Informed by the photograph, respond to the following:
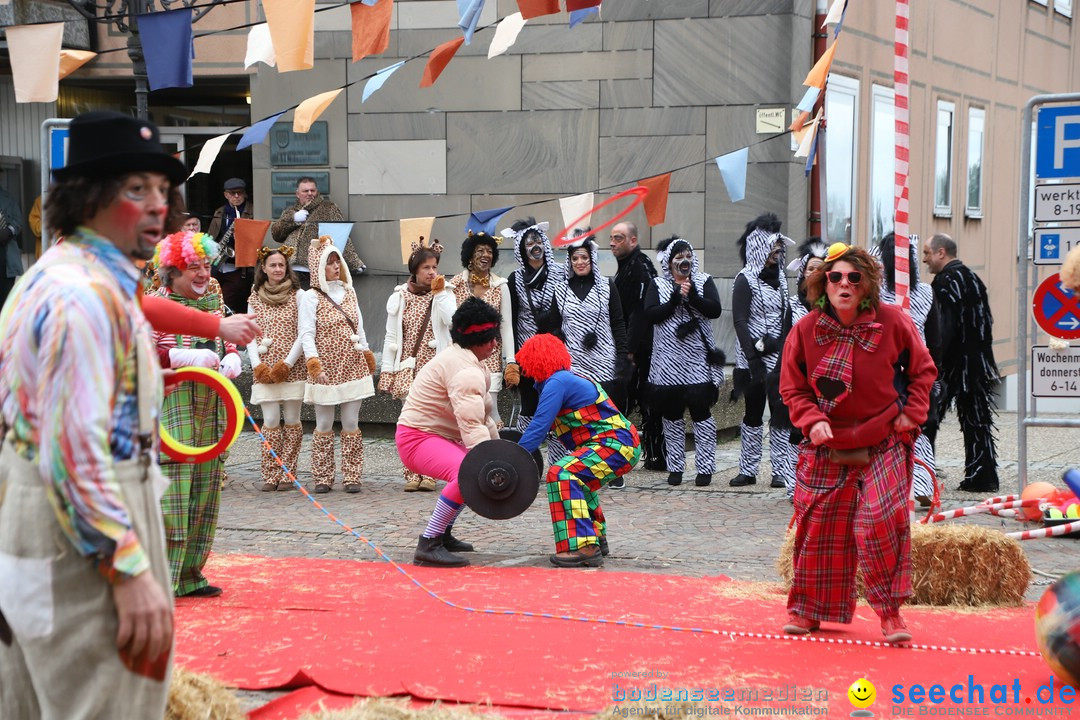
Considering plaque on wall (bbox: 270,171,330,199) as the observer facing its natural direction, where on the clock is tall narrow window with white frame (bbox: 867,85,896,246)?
The tall narrow window with white frame is roughly at 9 o'clock from the plaque on wall.

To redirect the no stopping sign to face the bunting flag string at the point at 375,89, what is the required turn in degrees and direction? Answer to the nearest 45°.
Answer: approximately 90° to its right

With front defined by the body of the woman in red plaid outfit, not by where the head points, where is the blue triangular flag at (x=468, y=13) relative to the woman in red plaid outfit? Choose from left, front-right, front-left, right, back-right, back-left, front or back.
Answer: back-right

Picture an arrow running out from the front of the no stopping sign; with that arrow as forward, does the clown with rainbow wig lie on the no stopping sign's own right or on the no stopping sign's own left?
on the no stopping sign's own right

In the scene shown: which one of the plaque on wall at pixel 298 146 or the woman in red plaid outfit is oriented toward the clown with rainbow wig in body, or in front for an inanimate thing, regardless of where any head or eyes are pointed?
the plaque on wall

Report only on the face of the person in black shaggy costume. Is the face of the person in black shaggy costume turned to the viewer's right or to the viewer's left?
to the viewer's left
